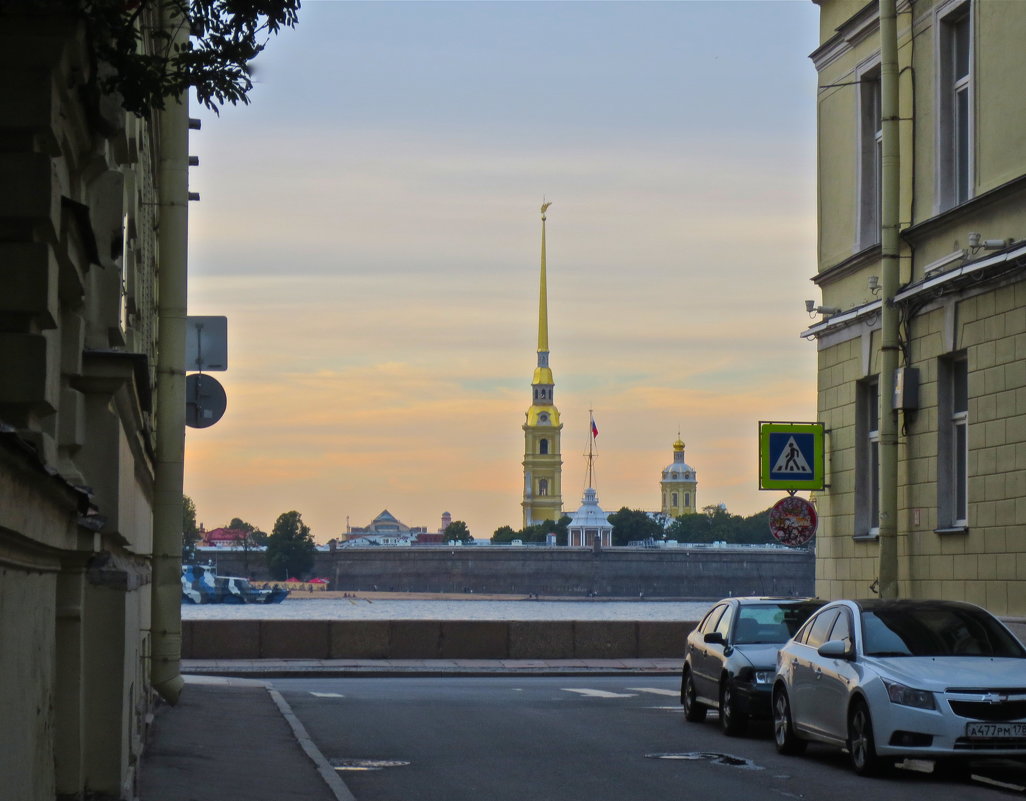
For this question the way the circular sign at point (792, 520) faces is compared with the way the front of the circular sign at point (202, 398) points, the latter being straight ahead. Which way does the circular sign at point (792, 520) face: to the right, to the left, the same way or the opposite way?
the opposite way

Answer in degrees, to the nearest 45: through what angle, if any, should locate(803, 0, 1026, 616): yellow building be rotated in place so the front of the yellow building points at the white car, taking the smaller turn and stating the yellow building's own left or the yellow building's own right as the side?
approximately 45° to the yellow building's own left

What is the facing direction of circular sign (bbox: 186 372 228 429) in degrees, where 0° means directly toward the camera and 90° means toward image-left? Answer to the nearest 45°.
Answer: approximately 180°

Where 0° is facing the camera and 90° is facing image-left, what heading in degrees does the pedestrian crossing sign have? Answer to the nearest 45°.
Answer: approximately 0°

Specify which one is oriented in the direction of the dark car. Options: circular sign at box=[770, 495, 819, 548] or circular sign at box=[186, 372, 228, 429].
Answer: circular sign at box=[770, 495, 819, 548]

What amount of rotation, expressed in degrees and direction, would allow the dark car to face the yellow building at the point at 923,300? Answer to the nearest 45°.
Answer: approximately 90° to its left

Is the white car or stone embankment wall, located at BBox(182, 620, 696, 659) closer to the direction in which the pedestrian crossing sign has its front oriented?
the white car

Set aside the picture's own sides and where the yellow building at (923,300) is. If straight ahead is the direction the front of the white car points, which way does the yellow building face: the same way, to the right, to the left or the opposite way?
to the right

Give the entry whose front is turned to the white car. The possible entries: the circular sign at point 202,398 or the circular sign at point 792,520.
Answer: the circular sign at point 792,520

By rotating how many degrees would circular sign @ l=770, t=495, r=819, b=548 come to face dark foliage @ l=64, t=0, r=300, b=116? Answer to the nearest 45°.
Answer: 0° — it already faces it

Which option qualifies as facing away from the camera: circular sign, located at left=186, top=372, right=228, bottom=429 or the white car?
the circular sign

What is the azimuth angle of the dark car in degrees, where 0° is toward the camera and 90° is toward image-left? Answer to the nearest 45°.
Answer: approximately 315°

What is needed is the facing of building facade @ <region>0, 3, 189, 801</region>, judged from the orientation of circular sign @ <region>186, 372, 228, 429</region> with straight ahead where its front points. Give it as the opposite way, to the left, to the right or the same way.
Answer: to the right

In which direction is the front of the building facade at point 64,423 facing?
to the viewer's right
